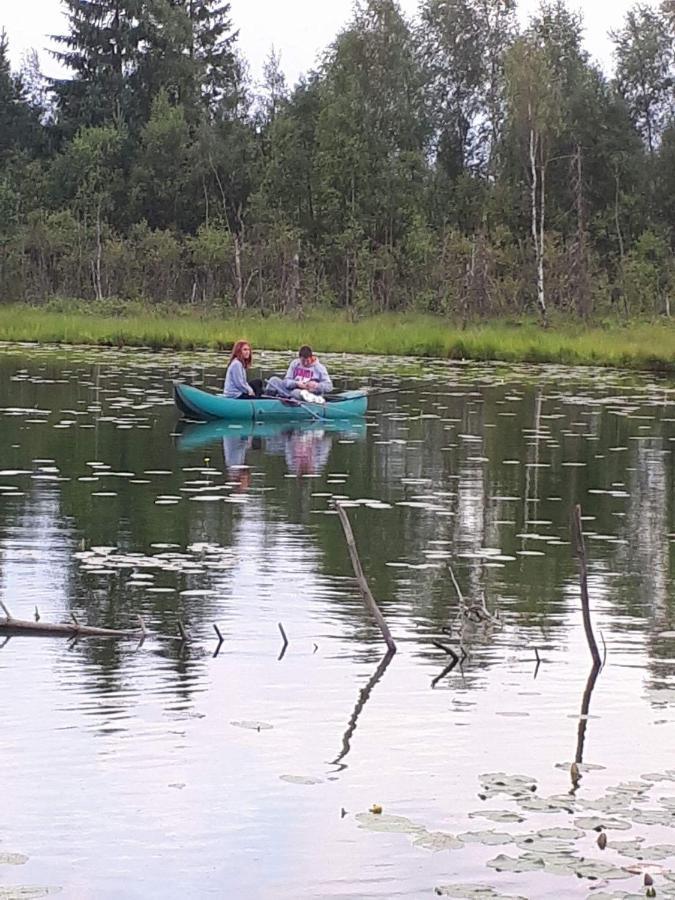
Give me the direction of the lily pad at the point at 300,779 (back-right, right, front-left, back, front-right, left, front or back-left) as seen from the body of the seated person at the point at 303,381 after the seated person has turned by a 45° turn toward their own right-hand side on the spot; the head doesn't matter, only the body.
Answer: left

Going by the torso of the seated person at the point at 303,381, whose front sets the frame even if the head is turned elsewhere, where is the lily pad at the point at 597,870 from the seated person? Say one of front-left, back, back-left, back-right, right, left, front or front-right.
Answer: front-left

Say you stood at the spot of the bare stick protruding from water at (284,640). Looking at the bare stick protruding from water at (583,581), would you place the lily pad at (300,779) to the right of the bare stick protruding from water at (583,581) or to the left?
right

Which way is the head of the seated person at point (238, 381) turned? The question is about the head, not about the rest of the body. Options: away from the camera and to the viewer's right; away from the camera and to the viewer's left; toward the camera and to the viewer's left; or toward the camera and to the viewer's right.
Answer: toward the camera and to the viewer's right

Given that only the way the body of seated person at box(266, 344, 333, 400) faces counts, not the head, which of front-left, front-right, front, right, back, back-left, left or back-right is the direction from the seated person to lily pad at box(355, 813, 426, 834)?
front-left

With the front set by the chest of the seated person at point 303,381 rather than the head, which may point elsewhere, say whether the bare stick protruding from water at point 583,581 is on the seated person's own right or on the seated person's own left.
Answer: on the seated person's own left

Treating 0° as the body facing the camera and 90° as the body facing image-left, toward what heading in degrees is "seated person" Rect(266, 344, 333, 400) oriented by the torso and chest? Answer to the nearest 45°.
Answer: approximately 45°

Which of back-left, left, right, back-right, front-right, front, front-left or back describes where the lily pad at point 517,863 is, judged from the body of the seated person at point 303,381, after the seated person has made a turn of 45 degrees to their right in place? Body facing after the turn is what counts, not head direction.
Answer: left

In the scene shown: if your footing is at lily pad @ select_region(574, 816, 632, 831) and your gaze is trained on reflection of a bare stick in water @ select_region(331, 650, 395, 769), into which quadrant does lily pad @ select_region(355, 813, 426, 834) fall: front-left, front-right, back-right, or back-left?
front-left
